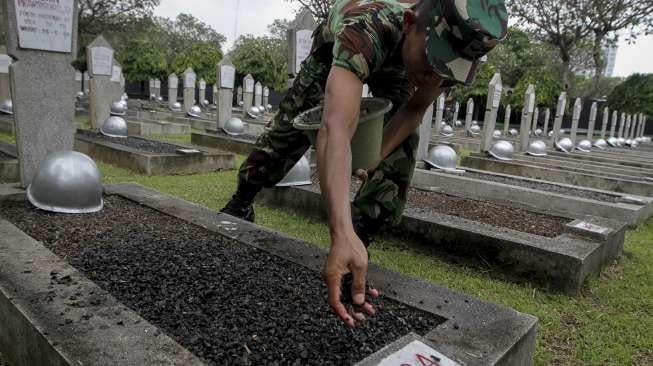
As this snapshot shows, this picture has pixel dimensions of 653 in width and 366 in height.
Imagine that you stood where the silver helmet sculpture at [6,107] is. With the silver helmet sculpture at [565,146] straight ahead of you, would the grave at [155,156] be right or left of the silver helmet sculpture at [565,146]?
right

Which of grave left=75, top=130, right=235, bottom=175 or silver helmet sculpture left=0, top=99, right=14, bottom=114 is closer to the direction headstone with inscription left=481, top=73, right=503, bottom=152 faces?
the grave

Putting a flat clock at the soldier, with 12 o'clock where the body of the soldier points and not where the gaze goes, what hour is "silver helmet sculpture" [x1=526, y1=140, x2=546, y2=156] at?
The silver helmet sculpture is roughly at 8 o'clock from the soldier.

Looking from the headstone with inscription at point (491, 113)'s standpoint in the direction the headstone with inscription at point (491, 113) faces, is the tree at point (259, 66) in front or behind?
behind

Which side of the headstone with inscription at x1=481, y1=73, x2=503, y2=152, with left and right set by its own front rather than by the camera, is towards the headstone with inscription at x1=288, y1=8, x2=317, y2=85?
right

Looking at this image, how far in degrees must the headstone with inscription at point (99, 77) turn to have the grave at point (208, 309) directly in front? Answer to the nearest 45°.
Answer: approximately 45° to its right

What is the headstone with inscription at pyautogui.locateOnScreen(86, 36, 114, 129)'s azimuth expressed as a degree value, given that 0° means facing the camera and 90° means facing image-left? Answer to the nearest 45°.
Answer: approximately 315°

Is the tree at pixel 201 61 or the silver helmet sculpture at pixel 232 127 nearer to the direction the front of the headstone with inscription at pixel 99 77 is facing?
the silver helmet sculpture
